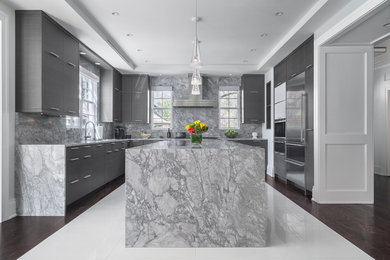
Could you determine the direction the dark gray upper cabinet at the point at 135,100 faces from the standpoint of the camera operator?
facing the viewer

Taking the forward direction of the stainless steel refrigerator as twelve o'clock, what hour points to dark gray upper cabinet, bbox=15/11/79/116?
The dark gray upper cabinet is roughly at 12 o'clock from the stainless steel refrigerator.

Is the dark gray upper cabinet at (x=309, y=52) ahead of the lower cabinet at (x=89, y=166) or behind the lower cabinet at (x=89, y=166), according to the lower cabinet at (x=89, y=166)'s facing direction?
ahead

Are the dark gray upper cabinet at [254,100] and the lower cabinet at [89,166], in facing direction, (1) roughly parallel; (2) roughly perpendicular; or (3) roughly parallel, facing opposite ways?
roughly perpendicular

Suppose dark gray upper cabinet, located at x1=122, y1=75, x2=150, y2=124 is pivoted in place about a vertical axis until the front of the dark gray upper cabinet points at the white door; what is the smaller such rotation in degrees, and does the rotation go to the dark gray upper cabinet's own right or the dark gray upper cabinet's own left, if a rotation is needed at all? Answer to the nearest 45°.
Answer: approximately 45° to the dark gray upper cabinet's own left

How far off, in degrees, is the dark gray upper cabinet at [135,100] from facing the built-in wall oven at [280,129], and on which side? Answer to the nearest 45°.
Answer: approximately 45° to its left

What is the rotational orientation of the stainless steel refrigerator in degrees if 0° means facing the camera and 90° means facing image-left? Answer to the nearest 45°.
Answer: approximately 45°

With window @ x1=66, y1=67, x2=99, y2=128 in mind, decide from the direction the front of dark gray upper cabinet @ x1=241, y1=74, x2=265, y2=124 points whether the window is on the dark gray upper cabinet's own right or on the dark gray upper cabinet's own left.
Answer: on the dark gray upper cabinet's own right

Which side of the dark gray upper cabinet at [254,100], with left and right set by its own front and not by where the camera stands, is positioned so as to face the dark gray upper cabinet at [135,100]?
right

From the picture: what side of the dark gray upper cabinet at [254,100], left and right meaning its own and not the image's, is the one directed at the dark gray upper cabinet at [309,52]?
front

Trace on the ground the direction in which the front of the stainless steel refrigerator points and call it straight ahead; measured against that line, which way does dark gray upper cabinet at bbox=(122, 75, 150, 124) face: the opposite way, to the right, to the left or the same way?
to the left

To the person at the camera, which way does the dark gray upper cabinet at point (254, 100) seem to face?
facing the viewer

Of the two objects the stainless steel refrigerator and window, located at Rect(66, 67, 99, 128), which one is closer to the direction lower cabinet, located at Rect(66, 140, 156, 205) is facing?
the stainless steel refrigerator

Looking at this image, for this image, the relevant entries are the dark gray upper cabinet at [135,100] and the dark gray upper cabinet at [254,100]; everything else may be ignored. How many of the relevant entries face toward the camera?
2

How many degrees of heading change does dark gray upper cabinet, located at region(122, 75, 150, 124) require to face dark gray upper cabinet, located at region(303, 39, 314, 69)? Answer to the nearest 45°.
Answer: approximately 45° to its left

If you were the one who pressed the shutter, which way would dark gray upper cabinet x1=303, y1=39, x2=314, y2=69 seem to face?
facing the viewer and to the left of the viewer

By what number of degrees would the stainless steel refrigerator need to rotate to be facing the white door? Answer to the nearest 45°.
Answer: approximately 90° to its left
